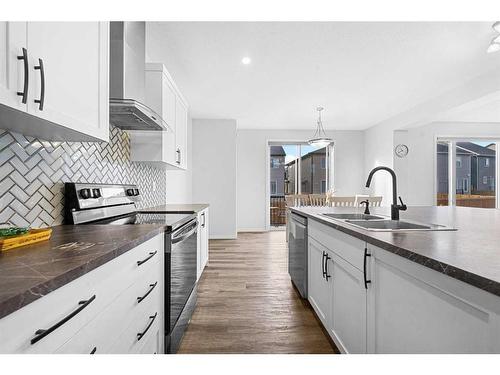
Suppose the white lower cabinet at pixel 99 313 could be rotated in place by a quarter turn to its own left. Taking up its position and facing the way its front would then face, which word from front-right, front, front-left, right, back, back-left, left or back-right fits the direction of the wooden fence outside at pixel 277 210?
front

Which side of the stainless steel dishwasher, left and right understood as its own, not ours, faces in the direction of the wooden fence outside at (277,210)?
right

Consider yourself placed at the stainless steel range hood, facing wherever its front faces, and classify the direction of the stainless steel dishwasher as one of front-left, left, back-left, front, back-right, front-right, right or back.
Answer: front-left

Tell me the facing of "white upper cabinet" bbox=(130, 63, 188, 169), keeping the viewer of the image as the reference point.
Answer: facing to the right of the viewer

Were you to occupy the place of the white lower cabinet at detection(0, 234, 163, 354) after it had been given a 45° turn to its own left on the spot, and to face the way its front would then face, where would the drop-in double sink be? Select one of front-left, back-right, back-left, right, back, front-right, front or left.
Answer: front

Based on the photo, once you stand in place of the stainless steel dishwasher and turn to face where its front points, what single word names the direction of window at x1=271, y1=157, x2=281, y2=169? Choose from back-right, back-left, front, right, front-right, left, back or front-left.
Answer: right

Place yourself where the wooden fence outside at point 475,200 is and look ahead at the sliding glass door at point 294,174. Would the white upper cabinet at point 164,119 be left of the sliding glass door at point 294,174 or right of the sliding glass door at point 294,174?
left

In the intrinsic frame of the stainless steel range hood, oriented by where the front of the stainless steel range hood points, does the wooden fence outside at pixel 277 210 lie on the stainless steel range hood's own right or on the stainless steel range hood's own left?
on the stainless steel range hood's own left

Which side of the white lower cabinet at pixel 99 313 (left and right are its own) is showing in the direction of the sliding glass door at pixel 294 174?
left

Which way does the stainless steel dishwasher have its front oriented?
to the viewer's left

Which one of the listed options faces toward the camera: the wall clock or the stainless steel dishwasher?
the wall clock

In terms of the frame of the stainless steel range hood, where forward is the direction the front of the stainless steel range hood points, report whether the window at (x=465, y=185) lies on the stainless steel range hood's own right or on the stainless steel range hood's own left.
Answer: on the stainless steel range hood's own left

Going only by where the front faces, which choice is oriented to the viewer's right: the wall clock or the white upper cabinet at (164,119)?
the white upper cabinet

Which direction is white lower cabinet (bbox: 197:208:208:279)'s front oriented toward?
to the viewer's right

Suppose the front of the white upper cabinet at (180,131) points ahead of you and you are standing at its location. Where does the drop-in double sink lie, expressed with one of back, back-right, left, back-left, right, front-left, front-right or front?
front-right
